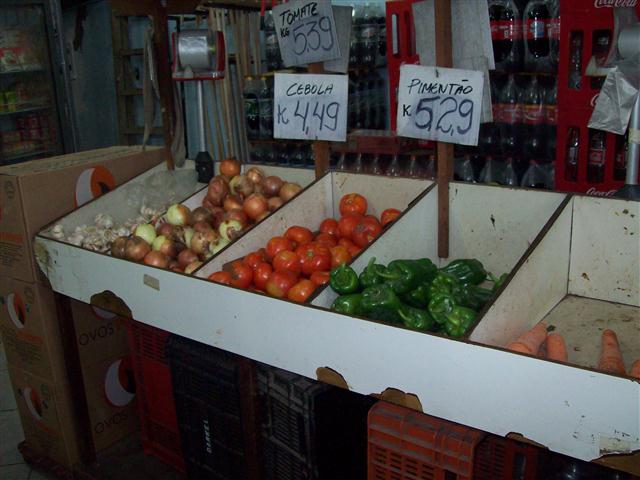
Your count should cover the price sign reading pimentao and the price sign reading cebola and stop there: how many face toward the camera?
2

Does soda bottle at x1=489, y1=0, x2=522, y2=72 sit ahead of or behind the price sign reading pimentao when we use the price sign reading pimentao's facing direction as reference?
behind

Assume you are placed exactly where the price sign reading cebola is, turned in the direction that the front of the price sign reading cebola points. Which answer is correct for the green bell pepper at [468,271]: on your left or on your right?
on your left

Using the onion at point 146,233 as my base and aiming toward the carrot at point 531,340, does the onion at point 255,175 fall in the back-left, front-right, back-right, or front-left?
front-left

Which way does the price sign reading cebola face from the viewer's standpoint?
toward the camera

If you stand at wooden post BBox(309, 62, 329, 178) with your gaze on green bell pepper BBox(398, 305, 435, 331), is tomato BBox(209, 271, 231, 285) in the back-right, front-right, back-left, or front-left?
front-right

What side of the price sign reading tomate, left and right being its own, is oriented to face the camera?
front

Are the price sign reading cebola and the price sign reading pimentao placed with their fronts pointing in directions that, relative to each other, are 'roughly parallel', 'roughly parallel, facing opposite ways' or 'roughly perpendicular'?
roughly parallel
